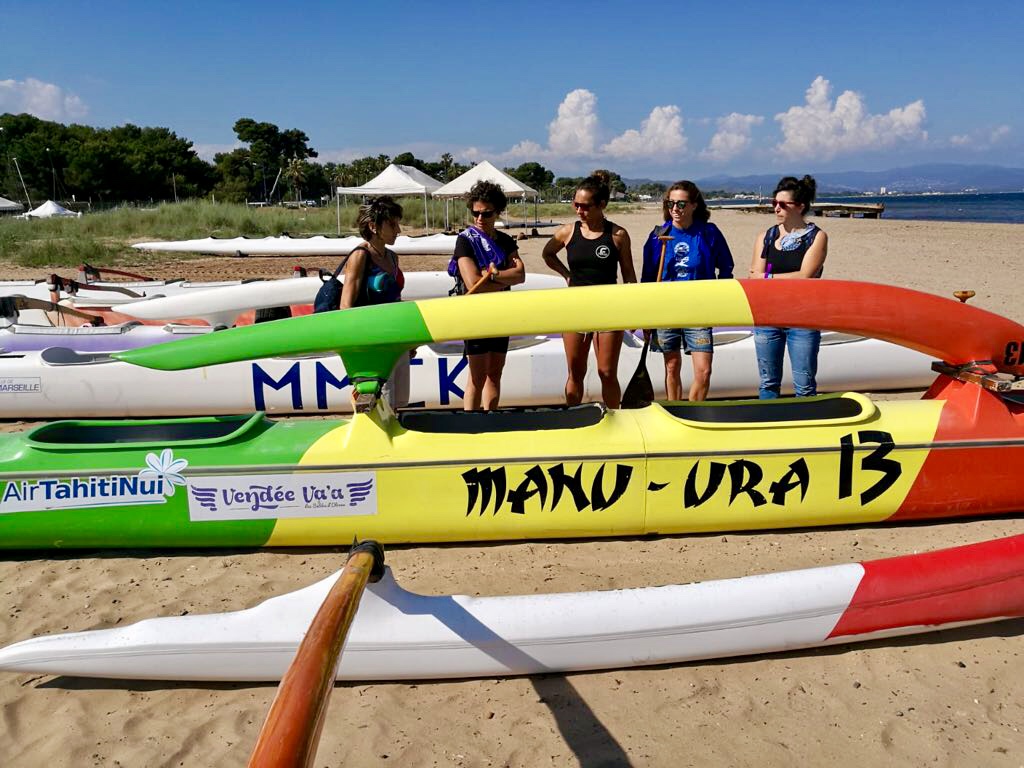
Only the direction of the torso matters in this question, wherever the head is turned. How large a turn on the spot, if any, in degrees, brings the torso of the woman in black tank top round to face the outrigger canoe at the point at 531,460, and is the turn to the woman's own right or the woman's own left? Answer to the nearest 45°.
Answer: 0° — they already face it

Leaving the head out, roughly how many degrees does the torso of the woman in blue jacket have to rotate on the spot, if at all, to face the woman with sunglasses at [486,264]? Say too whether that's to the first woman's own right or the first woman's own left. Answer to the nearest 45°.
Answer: approximately 45° to the first woman's own right

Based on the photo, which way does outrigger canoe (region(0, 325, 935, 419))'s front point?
to the viewer's right
